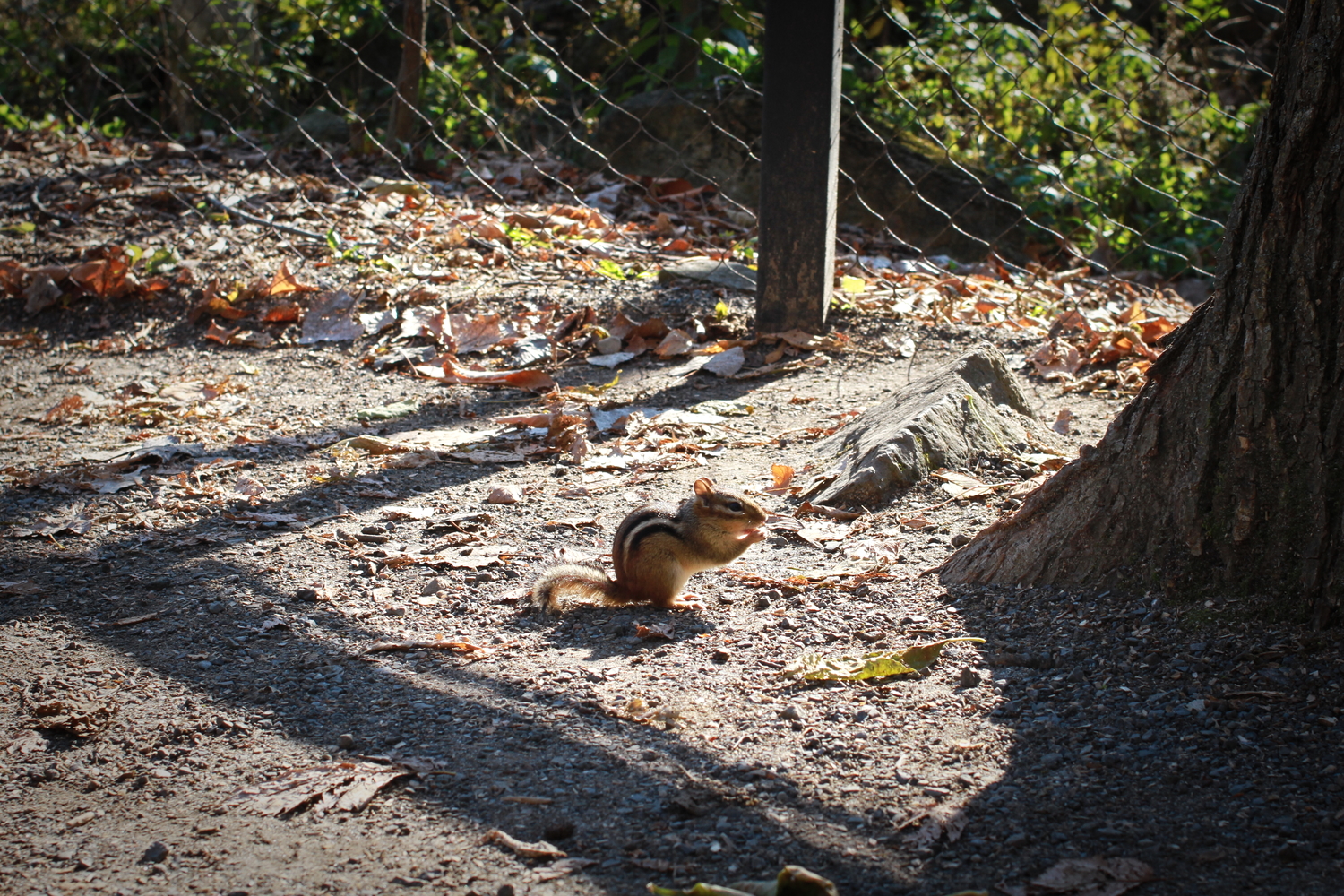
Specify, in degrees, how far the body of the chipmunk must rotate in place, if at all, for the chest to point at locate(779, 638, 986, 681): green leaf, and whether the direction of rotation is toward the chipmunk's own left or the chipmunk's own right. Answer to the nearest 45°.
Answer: approximately 45° to the chipmunk's own right

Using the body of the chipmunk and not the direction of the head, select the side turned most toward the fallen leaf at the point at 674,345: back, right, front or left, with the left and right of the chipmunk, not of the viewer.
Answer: left

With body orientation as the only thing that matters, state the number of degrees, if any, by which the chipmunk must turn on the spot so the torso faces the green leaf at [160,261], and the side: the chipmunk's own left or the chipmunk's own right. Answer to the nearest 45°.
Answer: approximately 135° to the chipmunk's own left

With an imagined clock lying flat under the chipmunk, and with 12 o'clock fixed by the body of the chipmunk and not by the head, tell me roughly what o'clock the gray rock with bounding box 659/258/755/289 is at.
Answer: The gray rock is roughly at 9 o'clock from the chipmunk.

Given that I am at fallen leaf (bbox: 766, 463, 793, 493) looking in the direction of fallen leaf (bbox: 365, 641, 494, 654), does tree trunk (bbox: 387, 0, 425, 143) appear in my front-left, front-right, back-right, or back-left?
back-right

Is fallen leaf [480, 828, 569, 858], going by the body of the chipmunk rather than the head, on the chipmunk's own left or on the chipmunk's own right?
on the chipmunk's own right

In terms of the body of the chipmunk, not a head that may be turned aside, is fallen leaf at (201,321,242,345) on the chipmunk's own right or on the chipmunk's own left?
on the chipmunk's own left

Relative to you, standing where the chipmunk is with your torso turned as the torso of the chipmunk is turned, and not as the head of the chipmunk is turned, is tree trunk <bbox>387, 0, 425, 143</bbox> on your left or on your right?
on your left

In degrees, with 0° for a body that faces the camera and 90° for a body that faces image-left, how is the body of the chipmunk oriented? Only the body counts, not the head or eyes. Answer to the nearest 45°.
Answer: approximately 270°

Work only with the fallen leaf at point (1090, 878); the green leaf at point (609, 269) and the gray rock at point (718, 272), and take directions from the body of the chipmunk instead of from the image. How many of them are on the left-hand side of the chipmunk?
2
